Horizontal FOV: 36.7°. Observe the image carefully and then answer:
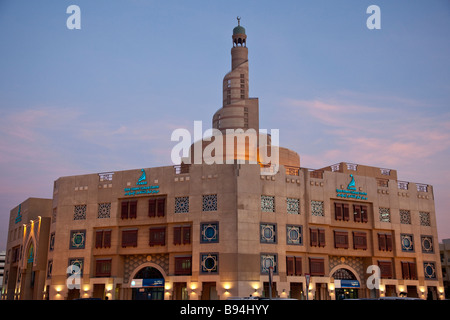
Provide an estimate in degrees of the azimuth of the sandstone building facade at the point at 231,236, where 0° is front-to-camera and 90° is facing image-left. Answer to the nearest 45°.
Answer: approximately 0°
